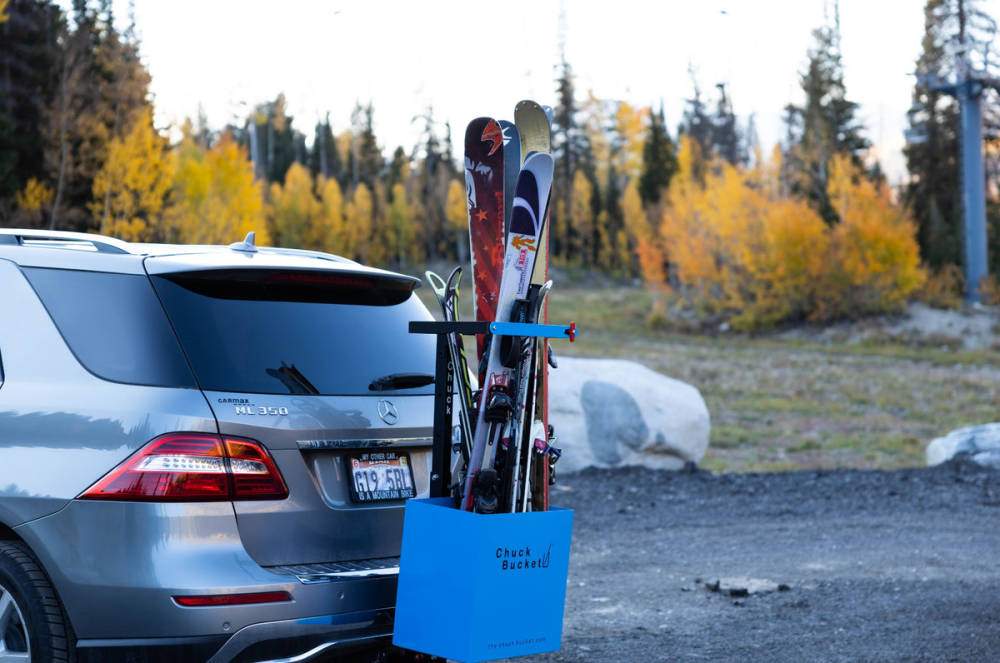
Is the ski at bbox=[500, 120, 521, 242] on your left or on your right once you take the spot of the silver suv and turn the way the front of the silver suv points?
on your right

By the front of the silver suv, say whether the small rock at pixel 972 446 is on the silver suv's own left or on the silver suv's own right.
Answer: on the silver suv's own right

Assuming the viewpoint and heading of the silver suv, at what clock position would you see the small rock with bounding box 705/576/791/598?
The small rock is roughly at 3 o'clock from the silver suv.

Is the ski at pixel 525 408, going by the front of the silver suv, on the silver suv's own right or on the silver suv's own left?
on the silver suv's own right

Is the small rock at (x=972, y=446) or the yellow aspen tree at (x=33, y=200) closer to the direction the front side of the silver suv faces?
the yellow aspen tree

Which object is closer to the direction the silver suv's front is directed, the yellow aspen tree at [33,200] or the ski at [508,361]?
the yellow aspen tree

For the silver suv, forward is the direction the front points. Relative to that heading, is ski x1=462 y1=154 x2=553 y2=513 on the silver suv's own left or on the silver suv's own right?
on the silver suv's own right

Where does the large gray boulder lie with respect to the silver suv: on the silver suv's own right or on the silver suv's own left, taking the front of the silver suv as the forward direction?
on the silver suv's own right
